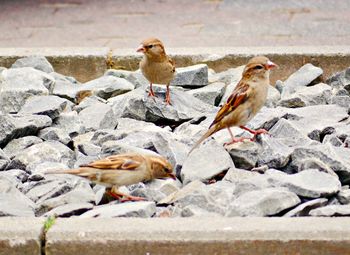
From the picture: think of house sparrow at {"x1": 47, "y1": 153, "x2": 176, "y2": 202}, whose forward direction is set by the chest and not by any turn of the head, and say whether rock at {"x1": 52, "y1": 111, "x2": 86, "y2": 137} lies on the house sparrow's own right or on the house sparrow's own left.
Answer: on the house sparrow's own left

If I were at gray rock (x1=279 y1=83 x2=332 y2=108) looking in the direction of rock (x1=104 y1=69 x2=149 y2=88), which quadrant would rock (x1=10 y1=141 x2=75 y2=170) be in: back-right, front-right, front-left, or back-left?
front-left

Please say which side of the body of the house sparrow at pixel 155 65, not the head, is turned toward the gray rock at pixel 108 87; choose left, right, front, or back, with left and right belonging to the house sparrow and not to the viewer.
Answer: right

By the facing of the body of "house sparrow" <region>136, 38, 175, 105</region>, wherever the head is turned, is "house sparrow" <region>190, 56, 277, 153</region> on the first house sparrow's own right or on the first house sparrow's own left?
on the first house sparrow's own left

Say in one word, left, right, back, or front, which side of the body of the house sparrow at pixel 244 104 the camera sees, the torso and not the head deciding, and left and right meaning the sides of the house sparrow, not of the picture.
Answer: right

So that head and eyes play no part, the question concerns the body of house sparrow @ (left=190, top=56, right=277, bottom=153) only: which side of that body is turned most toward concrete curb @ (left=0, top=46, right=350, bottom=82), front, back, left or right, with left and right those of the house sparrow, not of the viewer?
left

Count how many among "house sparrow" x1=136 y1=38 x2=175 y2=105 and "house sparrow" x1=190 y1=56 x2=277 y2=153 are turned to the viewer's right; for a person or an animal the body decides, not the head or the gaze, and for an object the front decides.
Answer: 1

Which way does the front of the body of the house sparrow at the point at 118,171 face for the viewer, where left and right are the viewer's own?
facing to the right of the viewer

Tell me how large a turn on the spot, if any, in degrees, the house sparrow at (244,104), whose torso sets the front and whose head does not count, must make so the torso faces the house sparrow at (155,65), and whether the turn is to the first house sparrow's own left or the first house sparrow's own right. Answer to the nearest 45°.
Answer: approximately 135° to the first house sparrow's own left

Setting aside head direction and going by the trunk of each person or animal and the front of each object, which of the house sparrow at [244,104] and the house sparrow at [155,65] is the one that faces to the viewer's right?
the house sparrow at [244,104]

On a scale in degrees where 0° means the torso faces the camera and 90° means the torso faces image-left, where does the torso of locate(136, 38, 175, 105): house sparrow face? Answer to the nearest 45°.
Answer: approximately 45°
